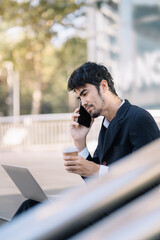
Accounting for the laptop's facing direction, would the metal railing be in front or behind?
in front

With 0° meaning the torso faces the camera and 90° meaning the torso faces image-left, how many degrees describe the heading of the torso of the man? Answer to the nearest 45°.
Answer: approximately 45°

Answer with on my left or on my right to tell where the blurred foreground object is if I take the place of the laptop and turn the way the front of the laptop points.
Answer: on my right

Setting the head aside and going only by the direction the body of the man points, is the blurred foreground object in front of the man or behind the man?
in front

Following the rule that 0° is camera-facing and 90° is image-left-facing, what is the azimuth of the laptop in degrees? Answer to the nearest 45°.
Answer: approximately 225°

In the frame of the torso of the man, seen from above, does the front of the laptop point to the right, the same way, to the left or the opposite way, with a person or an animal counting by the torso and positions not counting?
the opposite way
